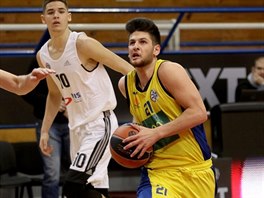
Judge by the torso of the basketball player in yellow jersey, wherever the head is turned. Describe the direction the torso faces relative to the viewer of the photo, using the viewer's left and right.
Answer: facing the viewer and to the left of the viewer

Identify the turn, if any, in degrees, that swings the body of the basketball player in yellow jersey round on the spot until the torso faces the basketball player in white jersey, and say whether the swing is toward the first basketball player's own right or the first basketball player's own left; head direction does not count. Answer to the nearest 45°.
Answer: approximately 90° to the first basketball player's own right

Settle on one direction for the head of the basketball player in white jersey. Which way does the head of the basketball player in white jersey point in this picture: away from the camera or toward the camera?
toward the camera

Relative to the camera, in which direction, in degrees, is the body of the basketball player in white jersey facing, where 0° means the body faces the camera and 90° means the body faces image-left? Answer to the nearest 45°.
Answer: approximately 45°

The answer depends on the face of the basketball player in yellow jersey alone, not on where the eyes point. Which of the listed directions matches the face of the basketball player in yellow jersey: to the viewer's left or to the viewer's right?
to the viewer's left

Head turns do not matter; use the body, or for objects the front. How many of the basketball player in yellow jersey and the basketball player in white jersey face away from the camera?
0

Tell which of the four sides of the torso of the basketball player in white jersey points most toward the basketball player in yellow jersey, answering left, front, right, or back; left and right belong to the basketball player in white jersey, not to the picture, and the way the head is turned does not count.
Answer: left

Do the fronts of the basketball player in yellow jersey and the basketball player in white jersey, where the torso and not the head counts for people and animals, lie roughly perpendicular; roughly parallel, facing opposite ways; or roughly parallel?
roughly parallel
